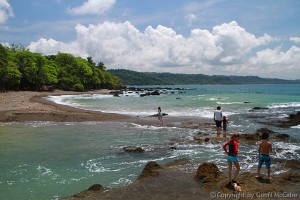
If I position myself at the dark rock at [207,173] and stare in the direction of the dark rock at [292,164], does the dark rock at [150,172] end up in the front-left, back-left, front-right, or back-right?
back-left

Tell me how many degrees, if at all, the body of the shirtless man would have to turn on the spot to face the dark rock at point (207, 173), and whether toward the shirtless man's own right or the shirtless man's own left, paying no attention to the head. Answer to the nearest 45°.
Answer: approximately 90° to the shirtless man's own left

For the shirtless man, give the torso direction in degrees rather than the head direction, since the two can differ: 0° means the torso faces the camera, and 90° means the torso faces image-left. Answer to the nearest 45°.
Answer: approximately 180°

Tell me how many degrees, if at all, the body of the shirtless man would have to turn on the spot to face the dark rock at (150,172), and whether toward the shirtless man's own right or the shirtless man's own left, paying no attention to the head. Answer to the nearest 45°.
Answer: approximately 90° to the shirtless man's own left
